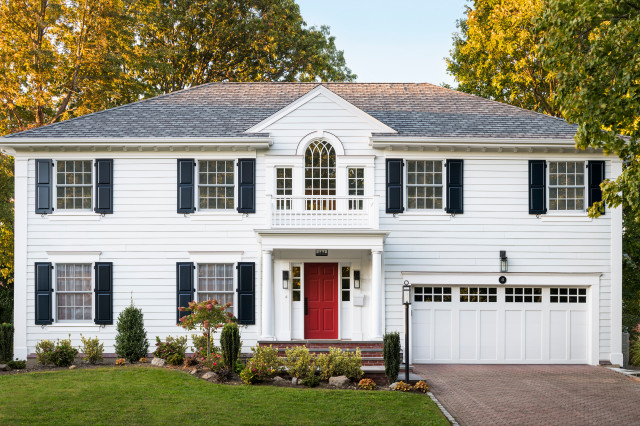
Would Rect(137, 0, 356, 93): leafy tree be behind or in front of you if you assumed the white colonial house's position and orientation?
behind

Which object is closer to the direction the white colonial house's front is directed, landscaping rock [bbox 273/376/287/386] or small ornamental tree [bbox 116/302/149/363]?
the landscaping rock

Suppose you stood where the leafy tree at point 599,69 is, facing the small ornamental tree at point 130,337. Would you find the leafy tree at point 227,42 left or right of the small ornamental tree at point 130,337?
right

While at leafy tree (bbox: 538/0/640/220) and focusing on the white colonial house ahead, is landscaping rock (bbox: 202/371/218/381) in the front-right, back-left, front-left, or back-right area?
front-left

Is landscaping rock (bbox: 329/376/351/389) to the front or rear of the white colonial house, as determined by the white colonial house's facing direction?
to the front

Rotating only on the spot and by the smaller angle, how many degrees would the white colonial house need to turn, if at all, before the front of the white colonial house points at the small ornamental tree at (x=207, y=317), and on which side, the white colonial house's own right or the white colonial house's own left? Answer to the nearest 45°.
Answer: approximately 45° to the white colonial house's own right

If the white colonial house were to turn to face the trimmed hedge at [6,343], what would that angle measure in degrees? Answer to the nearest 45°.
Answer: approximately 90° to its right

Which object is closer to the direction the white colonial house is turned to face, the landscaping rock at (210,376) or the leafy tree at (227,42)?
the landscaping rock

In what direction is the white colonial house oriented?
toward the camera

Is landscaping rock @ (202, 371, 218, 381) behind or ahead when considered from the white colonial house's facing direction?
ahead

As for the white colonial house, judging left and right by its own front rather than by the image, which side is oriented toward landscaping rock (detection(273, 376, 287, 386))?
front
